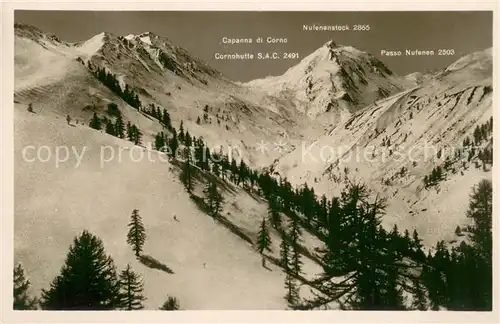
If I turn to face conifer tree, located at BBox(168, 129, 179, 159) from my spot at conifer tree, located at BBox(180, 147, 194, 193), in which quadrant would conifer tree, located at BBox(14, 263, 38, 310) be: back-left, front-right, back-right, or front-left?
back-left
